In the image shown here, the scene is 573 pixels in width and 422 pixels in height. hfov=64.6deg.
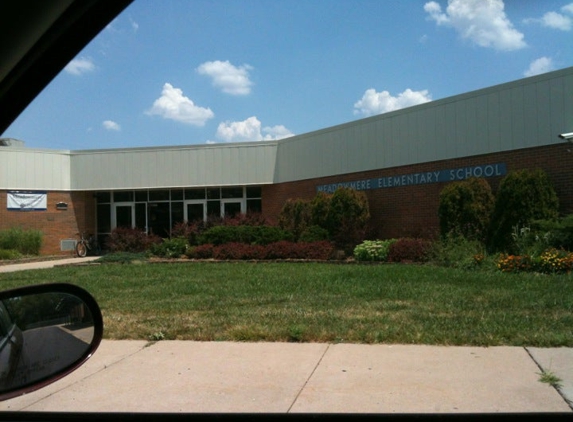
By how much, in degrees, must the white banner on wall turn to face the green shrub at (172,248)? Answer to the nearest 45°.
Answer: approximately 45° to its left

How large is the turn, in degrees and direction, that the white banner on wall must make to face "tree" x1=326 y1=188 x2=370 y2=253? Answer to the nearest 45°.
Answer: approximately 45° to its left

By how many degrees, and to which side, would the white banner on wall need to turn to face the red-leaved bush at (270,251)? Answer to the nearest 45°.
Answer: approximately 45° to its left

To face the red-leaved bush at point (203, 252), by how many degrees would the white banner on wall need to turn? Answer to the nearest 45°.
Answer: approximately 45° to its left

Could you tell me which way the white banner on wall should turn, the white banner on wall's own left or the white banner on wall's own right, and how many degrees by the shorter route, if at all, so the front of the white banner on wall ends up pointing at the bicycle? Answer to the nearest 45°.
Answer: approximately 90° to the white banner on wall's own left

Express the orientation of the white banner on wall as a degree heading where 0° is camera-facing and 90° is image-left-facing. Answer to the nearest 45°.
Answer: approximately 0°

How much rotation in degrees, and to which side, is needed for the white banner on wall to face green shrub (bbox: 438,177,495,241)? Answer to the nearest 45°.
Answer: approximately 45° to its left

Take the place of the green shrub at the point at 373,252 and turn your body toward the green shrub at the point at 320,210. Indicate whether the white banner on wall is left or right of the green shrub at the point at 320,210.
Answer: left
